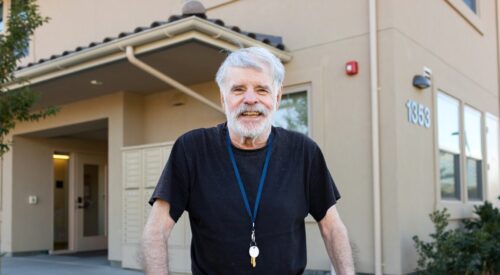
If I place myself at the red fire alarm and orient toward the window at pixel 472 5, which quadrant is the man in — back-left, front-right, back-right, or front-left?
back-right

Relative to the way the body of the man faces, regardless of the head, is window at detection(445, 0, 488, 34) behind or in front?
behind

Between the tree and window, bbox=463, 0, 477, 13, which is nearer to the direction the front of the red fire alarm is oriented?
the tree

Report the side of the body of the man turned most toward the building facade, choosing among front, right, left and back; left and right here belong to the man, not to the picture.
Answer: back

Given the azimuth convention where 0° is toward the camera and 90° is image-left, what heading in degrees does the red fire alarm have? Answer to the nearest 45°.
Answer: approximately 45°
